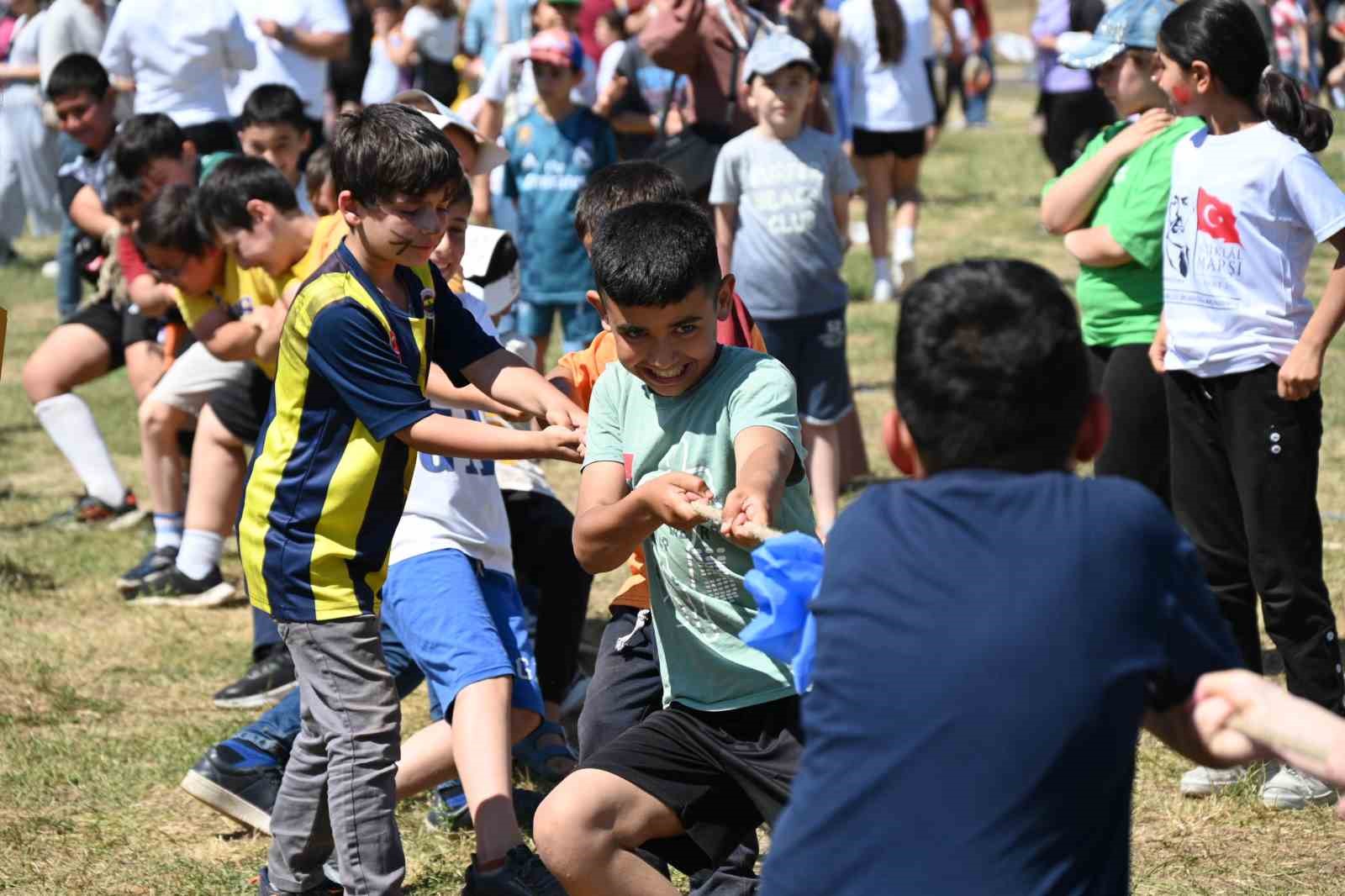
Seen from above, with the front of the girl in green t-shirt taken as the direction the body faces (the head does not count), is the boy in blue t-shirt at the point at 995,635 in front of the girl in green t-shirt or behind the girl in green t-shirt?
in front

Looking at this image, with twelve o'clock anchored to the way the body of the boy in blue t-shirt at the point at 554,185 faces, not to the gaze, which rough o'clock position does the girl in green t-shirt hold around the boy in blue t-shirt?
The girl in green t-shirt is roughly at 11 o'clock from the boy in blue t-shirt.

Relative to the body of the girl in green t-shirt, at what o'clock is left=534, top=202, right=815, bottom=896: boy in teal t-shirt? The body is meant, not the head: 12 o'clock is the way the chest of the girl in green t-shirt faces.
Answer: The boy in teal t-shirt is roughly at 11 o'clock from the girl in green t-shirt.

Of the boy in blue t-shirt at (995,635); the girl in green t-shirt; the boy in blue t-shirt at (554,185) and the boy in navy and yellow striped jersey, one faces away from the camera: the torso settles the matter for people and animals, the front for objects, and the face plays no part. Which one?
the boy in blue t-shirt at (995,635)

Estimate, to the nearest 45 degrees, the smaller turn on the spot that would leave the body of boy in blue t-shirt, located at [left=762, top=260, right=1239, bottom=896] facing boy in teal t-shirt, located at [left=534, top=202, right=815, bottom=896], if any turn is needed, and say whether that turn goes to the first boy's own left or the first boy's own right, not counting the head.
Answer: approximately 45° to the first boy's own left

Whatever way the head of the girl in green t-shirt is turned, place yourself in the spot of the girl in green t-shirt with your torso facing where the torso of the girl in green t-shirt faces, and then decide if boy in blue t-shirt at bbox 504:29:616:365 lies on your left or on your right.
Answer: on your right

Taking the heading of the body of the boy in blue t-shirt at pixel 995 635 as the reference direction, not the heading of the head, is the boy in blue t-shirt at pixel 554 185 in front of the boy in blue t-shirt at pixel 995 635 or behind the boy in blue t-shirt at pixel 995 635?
in front

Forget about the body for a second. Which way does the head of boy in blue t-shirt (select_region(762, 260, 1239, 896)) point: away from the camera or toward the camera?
away from the camera

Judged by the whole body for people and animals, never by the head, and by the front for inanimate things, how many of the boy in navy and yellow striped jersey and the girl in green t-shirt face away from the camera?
0

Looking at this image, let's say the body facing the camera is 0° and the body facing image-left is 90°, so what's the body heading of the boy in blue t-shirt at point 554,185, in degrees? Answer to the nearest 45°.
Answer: approximately 0°

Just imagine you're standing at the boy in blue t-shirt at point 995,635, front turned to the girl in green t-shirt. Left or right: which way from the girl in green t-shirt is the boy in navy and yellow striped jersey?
left

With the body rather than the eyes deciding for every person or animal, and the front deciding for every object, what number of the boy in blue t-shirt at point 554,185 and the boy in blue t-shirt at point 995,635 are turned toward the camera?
1

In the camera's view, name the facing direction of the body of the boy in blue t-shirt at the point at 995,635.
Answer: away from the camera

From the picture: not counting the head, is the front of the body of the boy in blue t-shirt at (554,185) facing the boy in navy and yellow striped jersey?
yes
